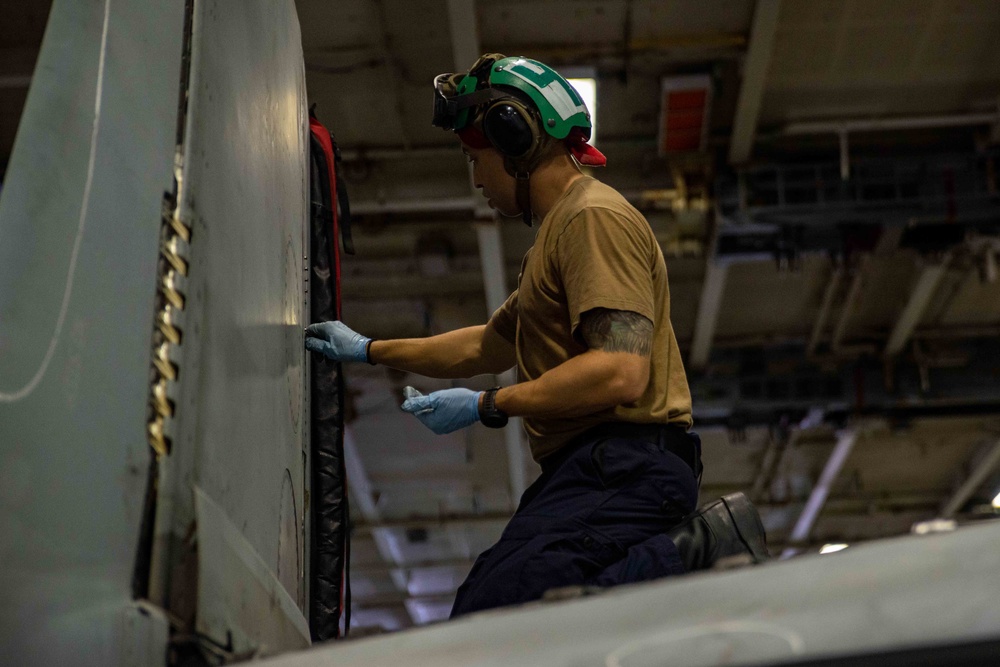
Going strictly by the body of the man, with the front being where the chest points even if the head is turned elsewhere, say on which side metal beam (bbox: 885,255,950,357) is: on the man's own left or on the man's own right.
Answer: on the man's own right

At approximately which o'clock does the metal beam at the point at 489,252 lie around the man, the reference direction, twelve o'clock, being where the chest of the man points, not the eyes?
The metal beam is roughly at 3 o'clock from the man.

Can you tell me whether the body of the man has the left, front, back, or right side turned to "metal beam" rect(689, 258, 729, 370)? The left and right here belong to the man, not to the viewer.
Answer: right

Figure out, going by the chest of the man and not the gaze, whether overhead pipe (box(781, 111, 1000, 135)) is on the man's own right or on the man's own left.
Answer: on the man's own right

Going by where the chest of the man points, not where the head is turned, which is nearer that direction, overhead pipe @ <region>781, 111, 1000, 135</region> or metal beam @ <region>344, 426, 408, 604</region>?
the metal beam

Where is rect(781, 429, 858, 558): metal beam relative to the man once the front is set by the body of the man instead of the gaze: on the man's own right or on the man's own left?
on the man's own right

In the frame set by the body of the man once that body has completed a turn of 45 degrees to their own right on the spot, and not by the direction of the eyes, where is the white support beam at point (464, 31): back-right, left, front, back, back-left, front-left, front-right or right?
front-right

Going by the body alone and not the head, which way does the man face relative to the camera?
to the viewer's left

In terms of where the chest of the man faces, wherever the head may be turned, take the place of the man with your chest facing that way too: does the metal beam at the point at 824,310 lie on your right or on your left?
on your right
